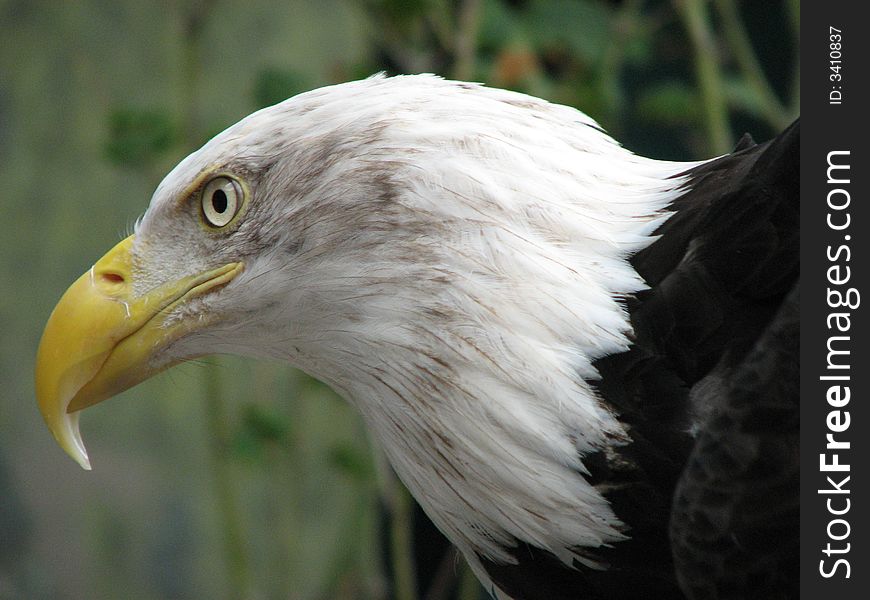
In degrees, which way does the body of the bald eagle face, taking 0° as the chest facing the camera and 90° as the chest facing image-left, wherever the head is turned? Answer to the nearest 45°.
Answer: approximately 90°
